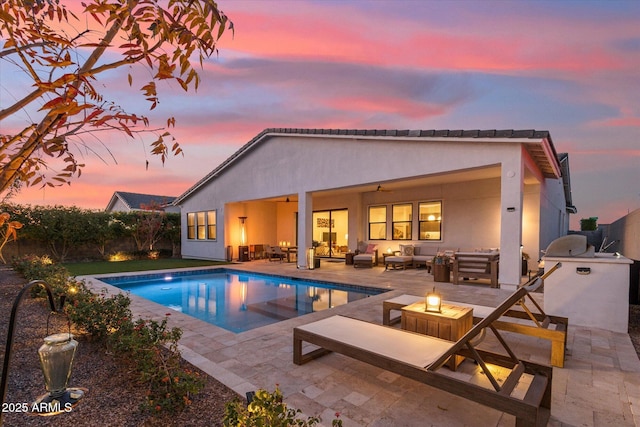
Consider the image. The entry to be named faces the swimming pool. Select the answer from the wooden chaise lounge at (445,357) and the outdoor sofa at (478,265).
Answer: the wooden chaise lounge

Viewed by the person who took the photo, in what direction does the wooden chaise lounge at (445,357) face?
facing away from the viewer and to the left of the viewer

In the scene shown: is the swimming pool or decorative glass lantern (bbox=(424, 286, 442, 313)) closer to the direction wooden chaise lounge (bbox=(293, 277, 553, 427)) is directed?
the swimming pool

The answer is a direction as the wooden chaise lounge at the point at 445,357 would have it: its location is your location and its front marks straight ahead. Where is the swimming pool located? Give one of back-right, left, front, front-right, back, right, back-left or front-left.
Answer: front

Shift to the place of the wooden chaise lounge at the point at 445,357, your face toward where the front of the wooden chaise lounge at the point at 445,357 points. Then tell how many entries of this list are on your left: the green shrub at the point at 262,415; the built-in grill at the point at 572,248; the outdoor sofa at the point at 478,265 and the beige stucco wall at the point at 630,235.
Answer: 1
